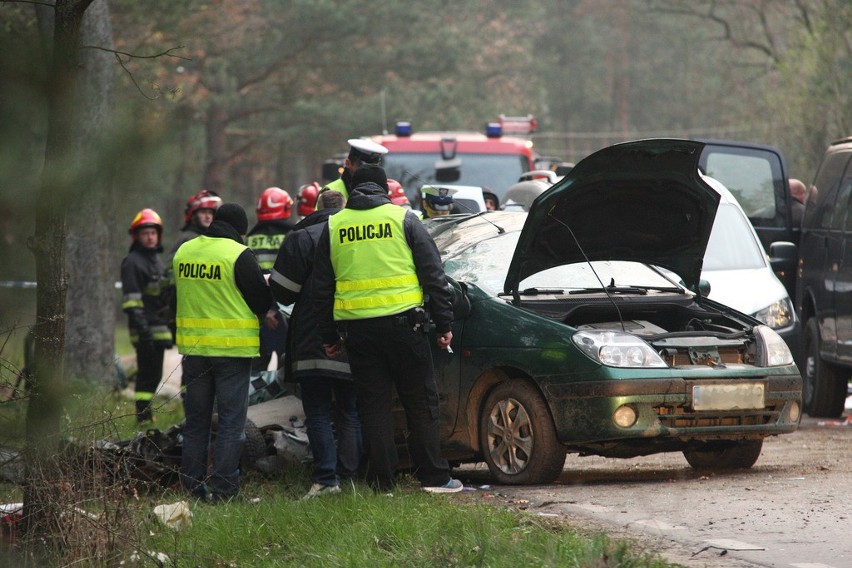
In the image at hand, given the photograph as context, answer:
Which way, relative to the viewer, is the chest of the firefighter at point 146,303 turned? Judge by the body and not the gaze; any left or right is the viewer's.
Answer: facing the viewer and to the right of the viewer

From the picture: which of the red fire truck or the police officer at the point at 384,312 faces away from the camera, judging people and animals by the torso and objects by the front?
the police officer

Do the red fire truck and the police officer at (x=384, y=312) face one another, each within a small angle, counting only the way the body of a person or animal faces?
yes

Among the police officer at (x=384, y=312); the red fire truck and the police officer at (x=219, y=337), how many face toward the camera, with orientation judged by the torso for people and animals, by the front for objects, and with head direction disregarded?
1

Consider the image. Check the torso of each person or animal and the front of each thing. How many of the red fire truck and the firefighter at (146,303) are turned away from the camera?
0

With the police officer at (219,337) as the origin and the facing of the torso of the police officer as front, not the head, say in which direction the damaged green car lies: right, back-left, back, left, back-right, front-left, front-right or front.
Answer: front-right

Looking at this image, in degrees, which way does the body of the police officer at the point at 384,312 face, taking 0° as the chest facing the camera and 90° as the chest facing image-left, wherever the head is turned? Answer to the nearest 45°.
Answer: approximately 180°

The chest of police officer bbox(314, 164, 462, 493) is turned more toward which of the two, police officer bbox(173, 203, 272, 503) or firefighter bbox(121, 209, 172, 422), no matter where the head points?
the firefighter

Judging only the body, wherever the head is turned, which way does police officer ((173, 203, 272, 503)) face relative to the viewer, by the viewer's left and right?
facing away from the viewer and to the right of the viewer

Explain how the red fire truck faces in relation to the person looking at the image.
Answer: facing the viewer

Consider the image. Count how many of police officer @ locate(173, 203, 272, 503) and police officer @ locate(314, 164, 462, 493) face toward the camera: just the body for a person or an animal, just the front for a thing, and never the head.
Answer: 0

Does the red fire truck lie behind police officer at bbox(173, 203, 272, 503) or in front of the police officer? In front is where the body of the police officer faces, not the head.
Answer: in front

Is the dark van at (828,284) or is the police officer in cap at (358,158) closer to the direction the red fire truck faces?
the police officer in cap
